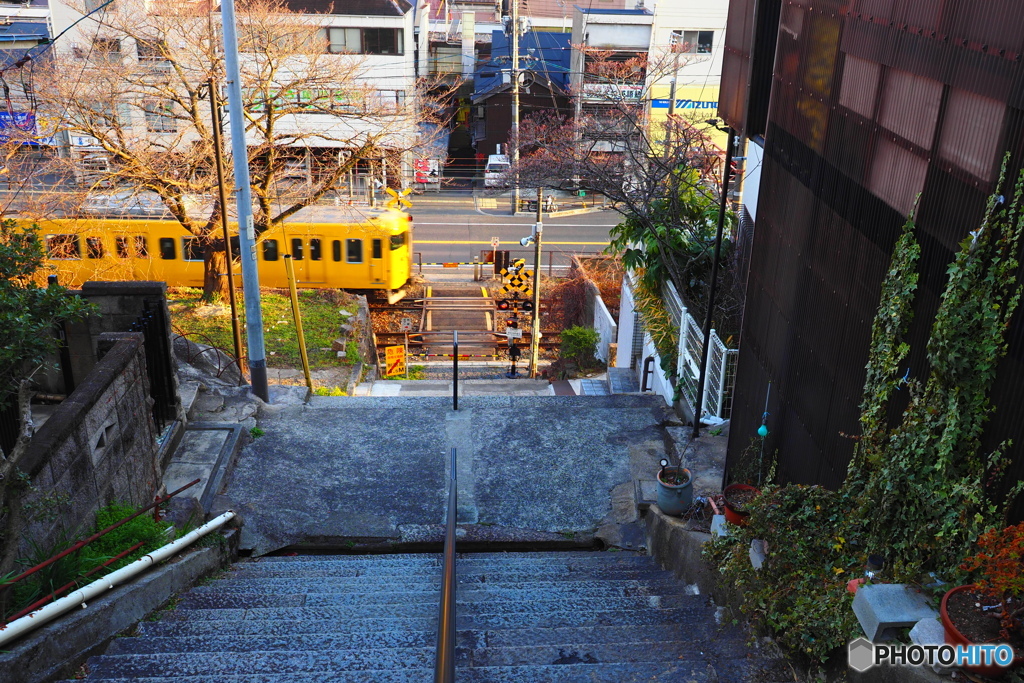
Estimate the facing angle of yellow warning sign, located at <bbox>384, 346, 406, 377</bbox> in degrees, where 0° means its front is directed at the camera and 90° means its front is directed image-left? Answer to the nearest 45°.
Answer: approximately 0°

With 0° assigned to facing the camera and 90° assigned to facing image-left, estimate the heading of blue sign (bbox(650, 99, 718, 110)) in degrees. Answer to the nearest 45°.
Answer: approximately 0°

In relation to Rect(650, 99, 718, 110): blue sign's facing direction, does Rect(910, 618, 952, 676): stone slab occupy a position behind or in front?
in front

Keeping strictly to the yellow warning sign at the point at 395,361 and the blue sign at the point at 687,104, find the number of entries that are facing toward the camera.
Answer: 2

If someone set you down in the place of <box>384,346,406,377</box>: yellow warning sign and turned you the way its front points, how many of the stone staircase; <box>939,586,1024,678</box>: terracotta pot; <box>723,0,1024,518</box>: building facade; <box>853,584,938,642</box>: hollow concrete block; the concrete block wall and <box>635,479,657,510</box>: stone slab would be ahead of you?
6

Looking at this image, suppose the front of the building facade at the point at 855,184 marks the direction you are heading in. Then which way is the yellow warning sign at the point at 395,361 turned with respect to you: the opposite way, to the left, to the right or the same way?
to the left

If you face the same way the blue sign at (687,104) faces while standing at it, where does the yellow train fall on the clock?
The yellow train is roughly at 1 o'clock from the blue sign.

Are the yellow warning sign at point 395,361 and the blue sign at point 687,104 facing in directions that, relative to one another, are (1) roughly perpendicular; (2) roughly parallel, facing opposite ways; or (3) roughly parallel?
roughly parallel

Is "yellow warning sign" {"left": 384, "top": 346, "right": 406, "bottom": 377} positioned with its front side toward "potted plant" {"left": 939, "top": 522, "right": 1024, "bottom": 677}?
yes

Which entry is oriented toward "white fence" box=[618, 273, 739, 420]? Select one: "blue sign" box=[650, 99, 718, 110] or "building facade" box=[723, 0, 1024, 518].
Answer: the blue sign

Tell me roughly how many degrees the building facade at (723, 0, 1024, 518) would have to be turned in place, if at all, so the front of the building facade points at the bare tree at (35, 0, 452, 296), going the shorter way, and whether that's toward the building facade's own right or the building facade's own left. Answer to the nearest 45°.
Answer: approximately 90° to the building facade's own right

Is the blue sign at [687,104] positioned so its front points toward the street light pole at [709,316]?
yes

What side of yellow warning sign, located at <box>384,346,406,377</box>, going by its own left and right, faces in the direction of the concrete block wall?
front

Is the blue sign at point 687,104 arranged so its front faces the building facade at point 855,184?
yes

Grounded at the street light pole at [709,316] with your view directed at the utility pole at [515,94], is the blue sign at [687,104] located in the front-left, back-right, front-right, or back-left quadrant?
front-right

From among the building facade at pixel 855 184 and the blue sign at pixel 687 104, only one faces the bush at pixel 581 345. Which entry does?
the blue sign

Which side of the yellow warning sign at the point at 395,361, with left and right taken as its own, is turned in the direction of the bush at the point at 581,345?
left
